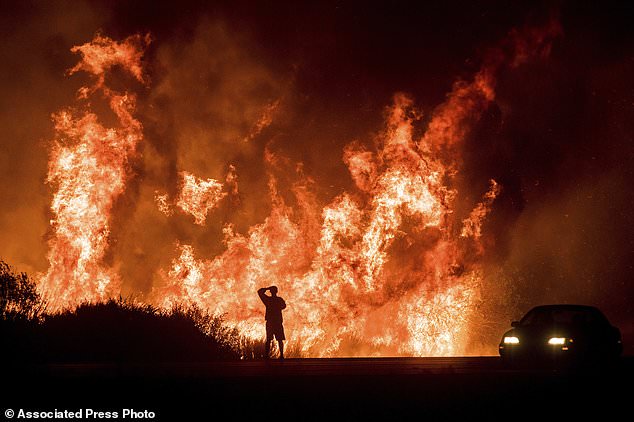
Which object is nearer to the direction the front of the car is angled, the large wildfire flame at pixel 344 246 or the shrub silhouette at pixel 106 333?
the shrub silhouette

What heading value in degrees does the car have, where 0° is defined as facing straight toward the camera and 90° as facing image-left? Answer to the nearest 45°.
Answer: approximately 45°

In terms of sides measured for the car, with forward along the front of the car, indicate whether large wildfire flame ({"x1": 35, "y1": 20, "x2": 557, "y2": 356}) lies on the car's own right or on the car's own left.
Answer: on the car's own right

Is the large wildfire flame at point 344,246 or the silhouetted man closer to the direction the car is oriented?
the silhouetted man

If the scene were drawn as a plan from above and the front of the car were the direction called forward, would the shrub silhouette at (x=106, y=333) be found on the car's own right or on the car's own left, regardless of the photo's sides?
on the car's own right

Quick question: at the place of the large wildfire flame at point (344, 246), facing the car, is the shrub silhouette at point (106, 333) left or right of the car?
right

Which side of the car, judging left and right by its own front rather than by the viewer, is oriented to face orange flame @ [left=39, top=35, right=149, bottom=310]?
right

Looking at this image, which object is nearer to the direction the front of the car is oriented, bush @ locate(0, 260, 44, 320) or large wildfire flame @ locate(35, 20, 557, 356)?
the bush

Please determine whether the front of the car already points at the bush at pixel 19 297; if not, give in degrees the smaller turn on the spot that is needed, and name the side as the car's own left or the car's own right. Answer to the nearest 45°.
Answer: approximately 45° to the car's own right
